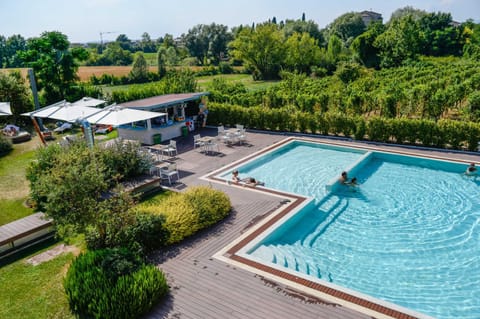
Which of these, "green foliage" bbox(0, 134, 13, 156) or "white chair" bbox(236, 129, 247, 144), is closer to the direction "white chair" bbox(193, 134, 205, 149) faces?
the white chair

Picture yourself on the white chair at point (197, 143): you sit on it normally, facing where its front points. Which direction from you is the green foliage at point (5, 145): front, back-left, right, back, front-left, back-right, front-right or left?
back-right

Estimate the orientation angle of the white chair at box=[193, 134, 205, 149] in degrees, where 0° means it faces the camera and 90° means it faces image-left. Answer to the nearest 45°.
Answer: approximately 315°

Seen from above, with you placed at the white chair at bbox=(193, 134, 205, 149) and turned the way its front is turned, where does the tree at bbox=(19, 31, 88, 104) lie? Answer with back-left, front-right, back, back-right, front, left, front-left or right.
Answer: back

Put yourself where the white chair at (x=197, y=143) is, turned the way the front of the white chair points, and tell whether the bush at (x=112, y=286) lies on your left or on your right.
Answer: on your right

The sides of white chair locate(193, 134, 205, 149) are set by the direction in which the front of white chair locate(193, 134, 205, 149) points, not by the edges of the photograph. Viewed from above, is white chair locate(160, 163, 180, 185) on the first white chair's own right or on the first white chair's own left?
on the first white chair's own right

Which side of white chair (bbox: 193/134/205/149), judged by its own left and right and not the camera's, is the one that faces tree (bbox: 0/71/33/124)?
back

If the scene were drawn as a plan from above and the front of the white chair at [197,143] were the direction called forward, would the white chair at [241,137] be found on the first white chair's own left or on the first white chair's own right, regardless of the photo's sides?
on the first white chair's own left

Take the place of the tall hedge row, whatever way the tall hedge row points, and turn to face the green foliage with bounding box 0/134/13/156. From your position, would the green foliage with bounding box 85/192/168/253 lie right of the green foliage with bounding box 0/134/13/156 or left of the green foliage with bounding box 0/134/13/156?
left

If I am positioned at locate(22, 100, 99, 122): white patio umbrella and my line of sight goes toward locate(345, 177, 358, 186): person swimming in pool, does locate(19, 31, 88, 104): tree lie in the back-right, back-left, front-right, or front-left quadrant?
back-left
